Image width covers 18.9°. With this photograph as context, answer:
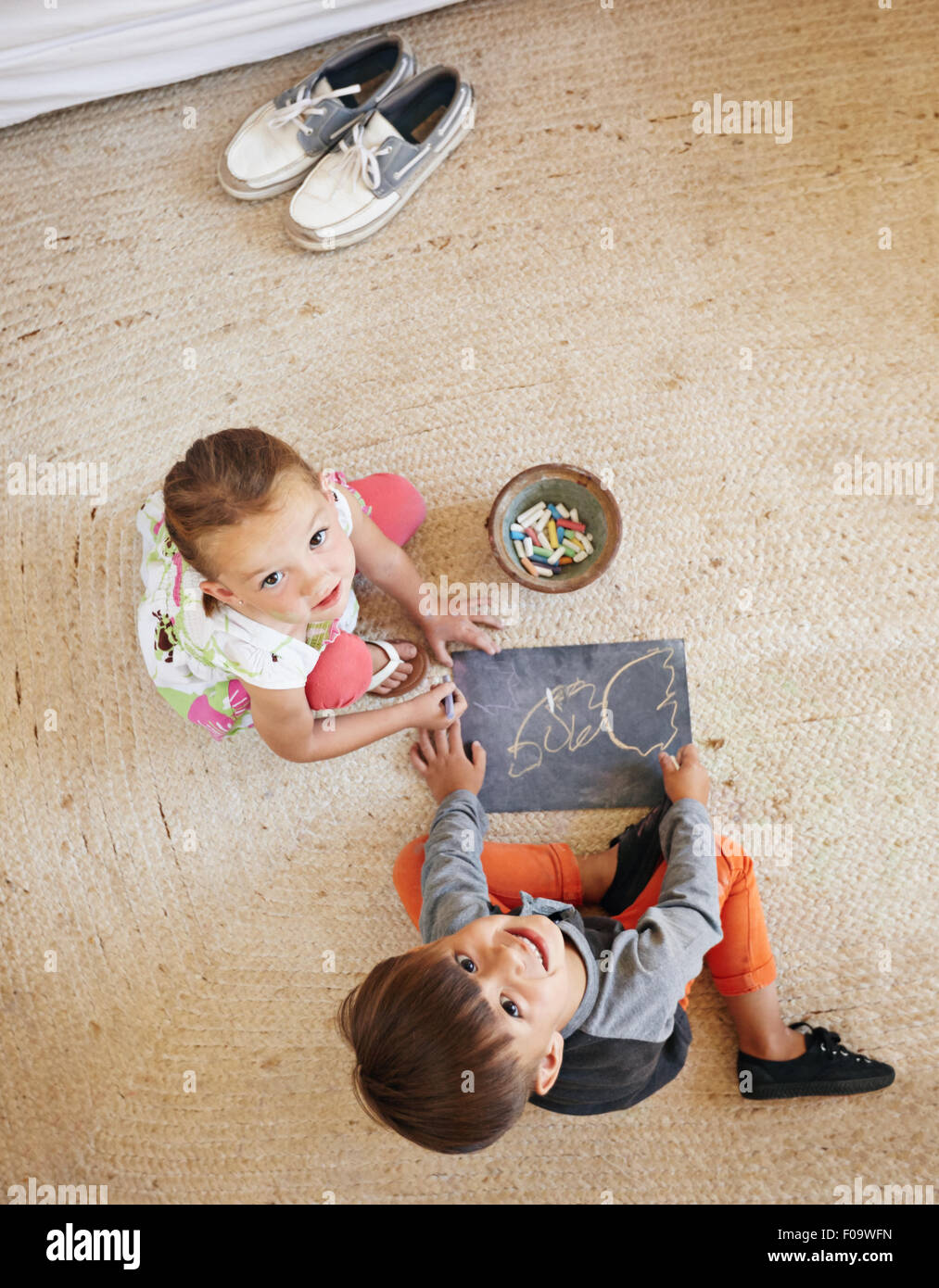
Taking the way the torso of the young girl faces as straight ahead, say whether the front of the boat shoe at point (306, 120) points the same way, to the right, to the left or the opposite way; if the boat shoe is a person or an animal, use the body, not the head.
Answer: to the right

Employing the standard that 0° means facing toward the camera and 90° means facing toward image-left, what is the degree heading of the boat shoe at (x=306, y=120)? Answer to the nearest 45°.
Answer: approximately 45°

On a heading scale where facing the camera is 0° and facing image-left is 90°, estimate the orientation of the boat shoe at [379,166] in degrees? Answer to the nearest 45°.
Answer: approximately 45°

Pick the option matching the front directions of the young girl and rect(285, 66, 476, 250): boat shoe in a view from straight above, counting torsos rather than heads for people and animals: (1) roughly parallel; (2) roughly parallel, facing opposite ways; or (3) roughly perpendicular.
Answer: roughly perpendicular
